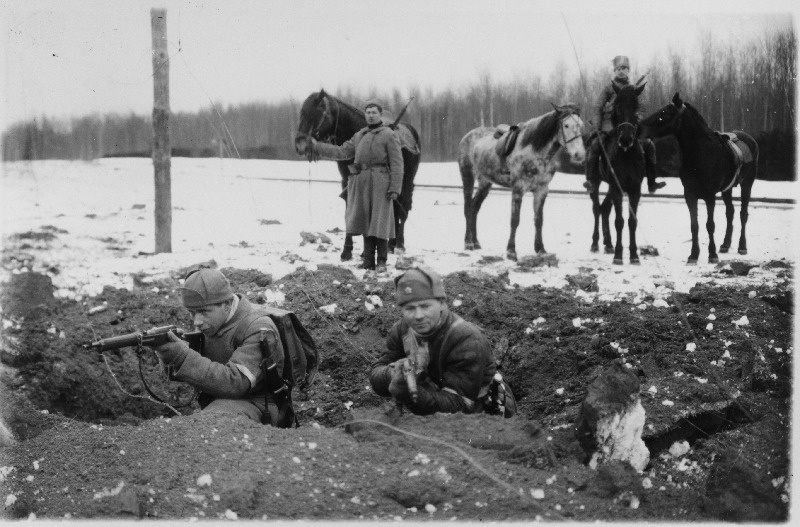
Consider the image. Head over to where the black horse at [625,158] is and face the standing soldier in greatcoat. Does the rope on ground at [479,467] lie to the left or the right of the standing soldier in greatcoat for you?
left

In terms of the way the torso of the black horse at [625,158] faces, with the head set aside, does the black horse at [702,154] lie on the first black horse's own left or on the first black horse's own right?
on the first black horse's own left

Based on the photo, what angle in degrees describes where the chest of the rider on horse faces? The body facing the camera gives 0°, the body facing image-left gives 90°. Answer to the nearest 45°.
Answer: approximately 0°

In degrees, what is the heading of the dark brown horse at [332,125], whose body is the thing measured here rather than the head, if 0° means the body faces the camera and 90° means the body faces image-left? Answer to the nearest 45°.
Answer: approximately 45°

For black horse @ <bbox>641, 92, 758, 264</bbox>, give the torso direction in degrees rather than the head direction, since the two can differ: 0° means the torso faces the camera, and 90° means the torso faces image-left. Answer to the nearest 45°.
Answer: approximately 45°

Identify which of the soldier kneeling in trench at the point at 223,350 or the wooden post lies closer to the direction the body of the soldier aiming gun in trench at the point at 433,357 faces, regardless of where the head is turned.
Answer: the soldier kneeling in trench
